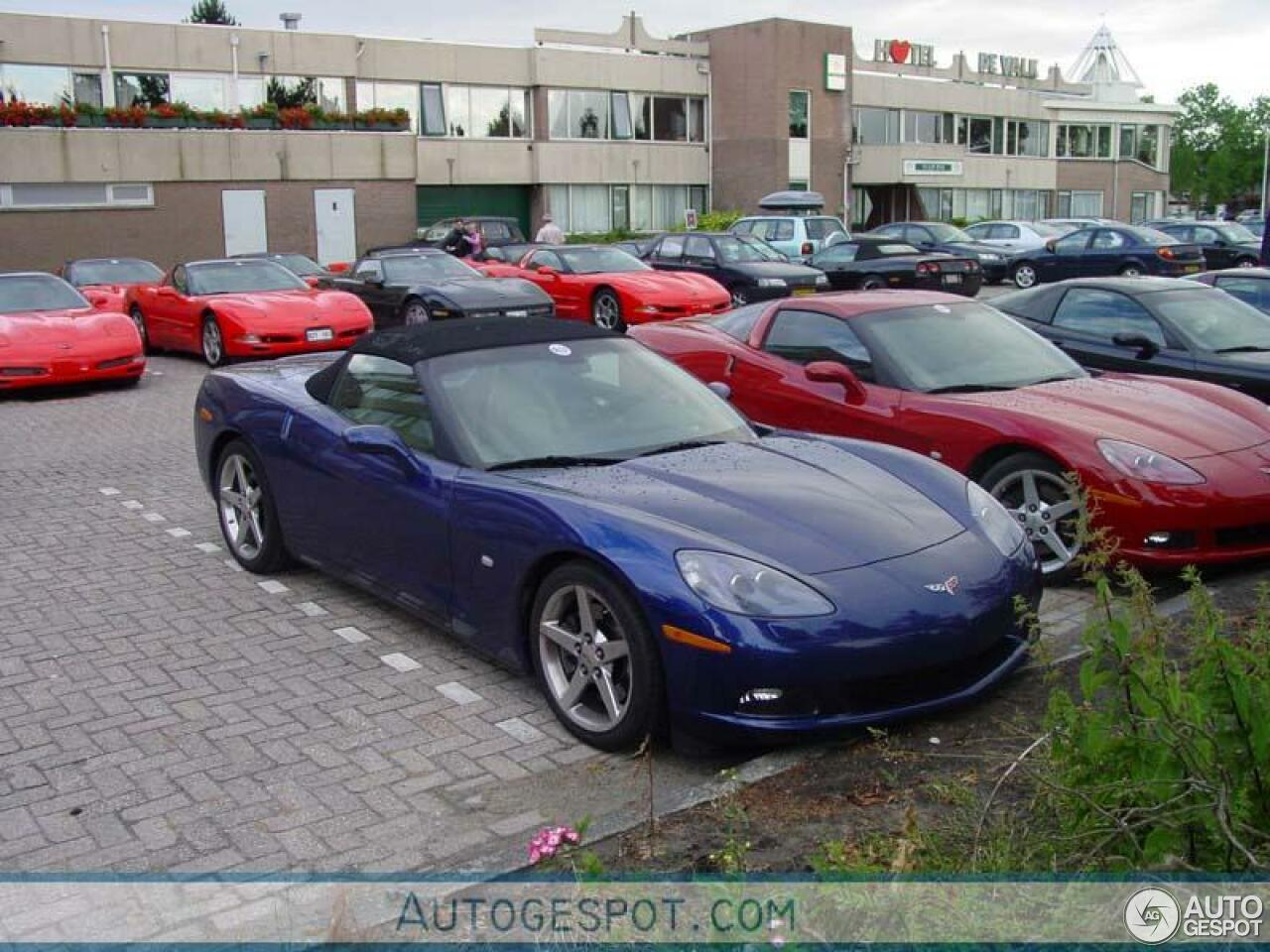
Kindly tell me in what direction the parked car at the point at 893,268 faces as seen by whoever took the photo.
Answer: facing away from the viewer and to the left of the viewer

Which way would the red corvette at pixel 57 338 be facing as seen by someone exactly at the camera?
facing the viewer and to the right of the viewer

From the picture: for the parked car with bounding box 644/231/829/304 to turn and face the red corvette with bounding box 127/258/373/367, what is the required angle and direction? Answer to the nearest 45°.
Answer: approximately 90° to its right

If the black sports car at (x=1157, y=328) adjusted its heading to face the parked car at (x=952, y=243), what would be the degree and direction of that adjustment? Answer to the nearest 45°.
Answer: approximately 135° to its left

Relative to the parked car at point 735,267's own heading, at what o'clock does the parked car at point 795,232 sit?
the parked car at point 795,232 is roughly at 8 o'clock from the parked car at point 735,267.

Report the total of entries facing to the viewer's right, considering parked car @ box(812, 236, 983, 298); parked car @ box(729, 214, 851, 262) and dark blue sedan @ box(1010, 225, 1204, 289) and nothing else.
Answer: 0

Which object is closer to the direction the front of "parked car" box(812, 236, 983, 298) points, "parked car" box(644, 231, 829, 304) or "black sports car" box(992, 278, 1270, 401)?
the parked car

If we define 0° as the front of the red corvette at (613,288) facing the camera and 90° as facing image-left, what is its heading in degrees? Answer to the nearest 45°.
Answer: approximately 315°

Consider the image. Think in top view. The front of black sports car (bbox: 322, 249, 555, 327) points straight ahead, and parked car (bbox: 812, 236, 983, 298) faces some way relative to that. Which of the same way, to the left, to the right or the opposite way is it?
the opposite way

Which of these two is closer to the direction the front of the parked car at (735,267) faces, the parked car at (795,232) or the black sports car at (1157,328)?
the black sports car

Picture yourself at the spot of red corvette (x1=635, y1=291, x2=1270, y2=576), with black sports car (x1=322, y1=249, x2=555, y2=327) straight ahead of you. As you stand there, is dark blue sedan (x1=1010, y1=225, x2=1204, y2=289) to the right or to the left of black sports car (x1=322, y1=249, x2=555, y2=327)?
right

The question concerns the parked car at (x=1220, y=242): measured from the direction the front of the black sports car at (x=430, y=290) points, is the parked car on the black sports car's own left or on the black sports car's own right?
on the black sports car's own left

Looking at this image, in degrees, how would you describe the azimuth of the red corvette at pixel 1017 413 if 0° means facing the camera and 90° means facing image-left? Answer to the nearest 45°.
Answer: approximately 315°

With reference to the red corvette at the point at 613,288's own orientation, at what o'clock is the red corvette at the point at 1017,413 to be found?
the red corvette at the point at 1017,413 is roughly at 1 o'clock from the red corvette at the point at 613,288.

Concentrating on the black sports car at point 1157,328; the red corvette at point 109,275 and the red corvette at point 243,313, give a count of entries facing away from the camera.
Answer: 0
